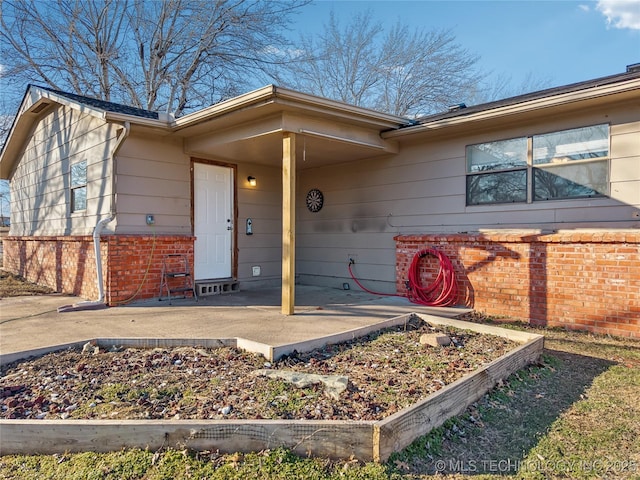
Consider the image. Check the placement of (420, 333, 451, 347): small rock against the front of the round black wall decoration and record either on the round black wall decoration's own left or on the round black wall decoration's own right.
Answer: on the round black wall decoration's own left

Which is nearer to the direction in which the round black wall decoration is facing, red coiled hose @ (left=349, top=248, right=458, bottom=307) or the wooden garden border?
the wooden garden border

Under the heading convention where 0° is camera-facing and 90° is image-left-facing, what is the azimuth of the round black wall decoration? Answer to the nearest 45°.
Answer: approximately 45°

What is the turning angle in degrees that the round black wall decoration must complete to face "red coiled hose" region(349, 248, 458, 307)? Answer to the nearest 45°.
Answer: approximately 90° to its left

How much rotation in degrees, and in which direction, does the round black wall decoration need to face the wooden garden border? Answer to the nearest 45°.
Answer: approximately 45° to its left

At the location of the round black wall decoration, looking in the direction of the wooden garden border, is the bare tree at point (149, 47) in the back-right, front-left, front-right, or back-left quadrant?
back-right

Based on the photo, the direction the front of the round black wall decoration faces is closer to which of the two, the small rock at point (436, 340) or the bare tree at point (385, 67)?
the small rock

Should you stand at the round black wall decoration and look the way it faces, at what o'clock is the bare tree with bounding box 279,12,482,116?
The bare tree is roughly at 5 o'clock from the round black wall decoration.
